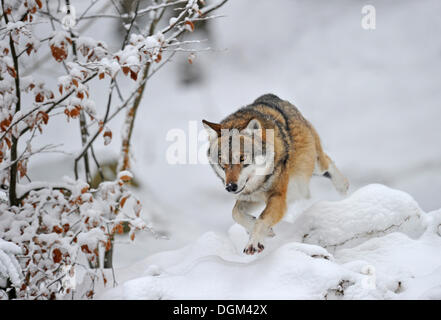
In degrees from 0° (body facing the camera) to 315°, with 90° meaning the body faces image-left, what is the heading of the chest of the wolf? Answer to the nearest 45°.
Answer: approximately 45°

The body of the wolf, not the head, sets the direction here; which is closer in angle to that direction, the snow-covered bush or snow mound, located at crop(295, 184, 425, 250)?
the snow-covered bush
